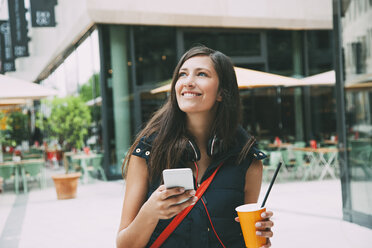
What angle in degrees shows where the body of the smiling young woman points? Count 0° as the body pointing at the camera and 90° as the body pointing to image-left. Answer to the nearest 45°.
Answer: approximately 0°

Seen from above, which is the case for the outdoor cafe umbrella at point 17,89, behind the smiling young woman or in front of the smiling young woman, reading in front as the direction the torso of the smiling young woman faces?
behind

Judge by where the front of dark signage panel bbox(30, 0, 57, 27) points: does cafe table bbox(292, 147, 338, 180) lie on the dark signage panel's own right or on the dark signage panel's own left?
on the dark signage panel's own left

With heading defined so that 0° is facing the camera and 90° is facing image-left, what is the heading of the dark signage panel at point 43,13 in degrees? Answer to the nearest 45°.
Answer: approximately 0°

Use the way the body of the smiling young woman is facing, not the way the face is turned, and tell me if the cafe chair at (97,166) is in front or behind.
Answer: behind

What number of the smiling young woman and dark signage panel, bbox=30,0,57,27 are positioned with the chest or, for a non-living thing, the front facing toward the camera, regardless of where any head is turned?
2

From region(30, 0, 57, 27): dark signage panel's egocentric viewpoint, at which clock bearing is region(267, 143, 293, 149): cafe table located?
The cafe table is roughly at 9 o'clock from the dark signage panel.

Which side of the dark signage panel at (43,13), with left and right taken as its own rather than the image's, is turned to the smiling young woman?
front

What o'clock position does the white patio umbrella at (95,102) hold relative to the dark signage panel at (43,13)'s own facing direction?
The white patio umbrella is roughly at 7 o'clock from the dark signage panel.
